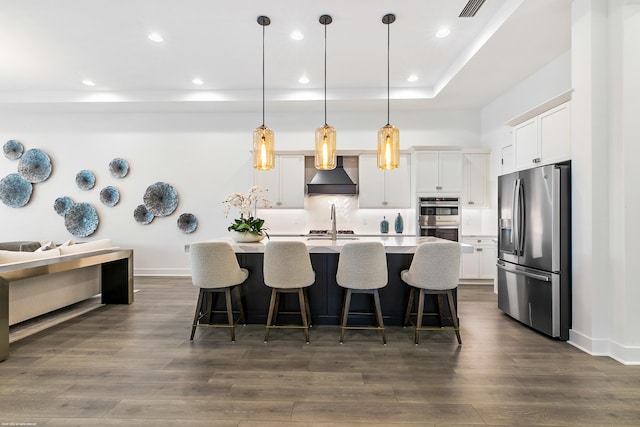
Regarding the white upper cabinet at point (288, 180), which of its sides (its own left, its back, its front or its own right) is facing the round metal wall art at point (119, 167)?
right

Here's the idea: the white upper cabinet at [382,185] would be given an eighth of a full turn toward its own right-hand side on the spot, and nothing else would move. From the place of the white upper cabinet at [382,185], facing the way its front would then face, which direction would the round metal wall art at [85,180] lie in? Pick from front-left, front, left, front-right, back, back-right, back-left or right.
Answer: front-right

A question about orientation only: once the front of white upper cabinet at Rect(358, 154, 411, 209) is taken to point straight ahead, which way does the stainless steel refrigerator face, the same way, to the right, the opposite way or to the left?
to the right

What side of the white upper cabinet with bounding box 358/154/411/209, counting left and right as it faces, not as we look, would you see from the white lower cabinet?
left

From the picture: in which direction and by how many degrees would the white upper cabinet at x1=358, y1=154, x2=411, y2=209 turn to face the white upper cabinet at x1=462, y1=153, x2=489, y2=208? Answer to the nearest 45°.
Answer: approximately 90° to its left

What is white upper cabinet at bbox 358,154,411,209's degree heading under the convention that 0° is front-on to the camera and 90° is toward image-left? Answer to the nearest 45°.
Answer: approximately 0°

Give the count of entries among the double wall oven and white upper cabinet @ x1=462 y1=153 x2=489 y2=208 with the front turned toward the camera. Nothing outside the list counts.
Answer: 2

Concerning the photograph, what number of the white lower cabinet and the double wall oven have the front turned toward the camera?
2

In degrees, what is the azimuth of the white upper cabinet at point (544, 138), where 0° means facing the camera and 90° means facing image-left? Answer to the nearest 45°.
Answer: approximately 45°

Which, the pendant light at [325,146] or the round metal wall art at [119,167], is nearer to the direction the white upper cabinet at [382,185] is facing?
the pendant light

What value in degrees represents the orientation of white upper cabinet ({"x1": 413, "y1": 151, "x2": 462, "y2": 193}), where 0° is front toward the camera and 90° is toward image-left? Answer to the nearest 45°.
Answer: approximately 0°
